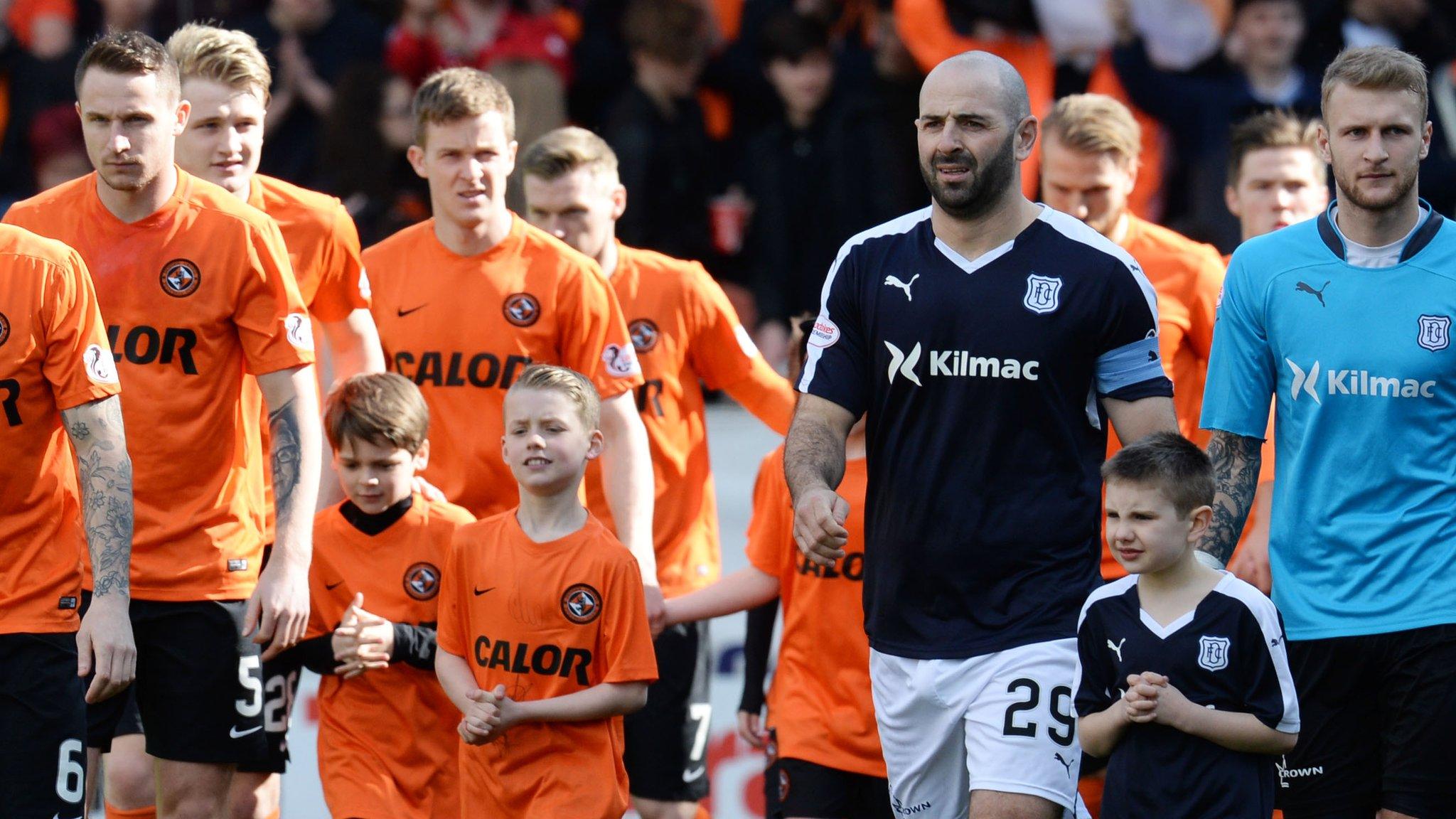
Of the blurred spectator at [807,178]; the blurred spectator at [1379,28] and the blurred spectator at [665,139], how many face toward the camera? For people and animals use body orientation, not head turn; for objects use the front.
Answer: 3

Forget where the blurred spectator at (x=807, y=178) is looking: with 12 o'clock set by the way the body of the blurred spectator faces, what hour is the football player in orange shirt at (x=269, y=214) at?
The football player in orange shirt is roughly at 1 o'clock from the blurred spectator.

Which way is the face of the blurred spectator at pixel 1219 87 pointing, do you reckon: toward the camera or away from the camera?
toward the camera

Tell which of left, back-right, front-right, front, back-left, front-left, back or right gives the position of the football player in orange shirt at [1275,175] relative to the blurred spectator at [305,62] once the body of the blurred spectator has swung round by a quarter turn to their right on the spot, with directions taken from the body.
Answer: back-left

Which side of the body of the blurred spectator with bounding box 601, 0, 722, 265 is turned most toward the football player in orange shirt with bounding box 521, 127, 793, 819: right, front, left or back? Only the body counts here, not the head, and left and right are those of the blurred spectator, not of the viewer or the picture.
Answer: front

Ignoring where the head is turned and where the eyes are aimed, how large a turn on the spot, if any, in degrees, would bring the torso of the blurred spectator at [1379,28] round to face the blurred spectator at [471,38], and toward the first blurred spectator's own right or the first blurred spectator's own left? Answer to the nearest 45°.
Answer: approximately 90° to the first blurred spectator's own right

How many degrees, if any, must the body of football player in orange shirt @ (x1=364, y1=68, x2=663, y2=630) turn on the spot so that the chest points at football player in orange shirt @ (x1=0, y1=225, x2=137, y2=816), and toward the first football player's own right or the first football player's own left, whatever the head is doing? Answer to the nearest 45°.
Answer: approximately 45° to the first football player's own right

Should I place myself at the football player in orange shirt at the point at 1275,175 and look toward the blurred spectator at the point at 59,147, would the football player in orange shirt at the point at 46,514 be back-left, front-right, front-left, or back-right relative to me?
front-left

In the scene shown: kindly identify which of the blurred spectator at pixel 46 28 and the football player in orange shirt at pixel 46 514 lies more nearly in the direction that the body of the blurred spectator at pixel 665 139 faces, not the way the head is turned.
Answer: the football player in orange shirt

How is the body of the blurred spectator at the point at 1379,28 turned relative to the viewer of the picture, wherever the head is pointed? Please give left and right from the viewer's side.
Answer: facing the viewer

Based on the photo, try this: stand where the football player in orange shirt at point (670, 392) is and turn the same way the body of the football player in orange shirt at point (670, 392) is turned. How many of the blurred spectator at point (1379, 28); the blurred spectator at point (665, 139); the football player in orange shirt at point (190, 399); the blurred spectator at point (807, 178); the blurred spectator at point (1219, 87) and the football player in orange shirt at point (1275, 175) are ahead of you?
1

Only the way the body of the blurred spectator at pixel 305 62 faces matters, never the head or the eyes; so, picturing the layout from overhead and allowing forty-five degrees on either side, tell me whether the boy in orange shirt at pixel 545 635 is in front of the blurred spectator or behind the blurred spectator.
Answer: in front

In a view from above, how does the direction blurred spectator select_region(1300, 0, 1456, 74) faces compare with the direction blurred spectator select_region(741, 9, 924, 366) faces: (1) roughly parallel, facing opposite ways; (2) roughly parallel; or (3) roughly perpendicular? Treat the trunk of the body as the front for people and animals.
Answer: roughly parallel

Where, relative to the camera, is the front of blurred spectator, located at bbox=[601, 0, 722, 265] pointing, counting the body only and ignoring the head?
toward the camera

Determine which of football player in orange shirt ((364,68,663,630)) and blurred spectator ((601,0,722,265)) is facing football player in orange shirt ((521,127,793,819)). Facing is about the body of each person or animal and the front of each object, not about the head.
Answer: the blurred spectator
